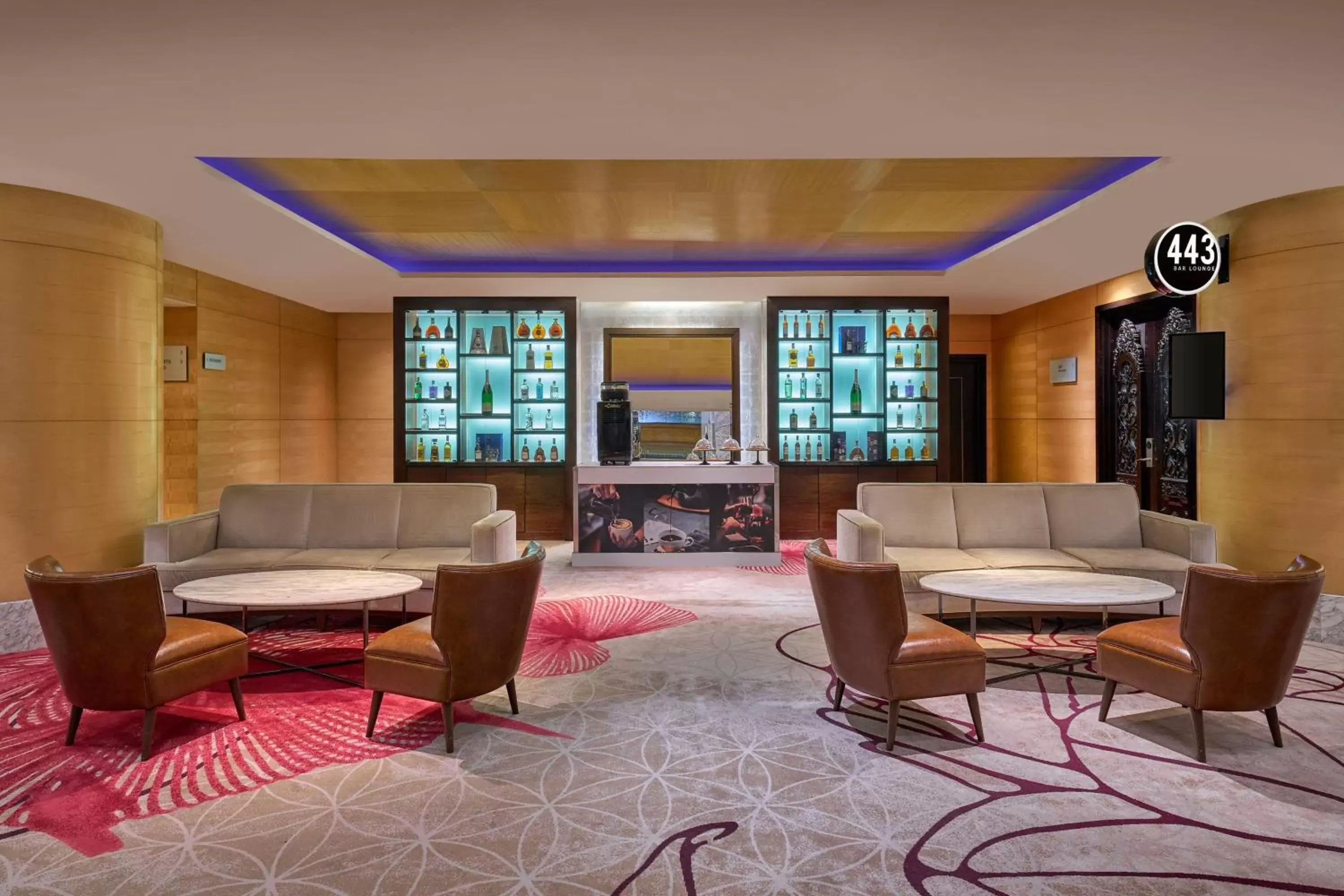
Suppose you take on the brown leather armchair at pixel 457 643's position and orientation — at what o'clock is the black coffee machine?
The black coffee machine is roughly at 2 o'clock from the brown leather armchair.

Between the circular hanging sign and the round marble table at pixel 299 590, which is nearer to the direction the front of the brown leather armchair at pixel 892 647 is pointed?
the circular hanging sign

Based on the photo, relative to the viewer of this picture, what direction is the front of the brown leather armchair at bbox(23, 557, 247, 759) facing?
facing away from the viewer and to the right of the viewer

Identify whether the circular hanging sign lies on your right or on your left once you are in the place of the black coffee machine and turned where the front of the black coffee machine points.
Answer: on your left

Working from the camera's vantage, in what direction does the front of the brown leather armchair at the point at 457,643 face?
facing away from the viewer and to the left of the viewer

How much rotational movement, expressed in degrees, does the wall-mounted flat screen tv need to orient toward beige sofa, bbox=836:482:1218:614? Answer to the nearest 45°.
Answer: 0° — it already faces it

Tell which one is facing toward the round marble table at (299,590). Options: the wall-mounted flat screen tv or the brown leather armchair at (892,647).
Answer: the wall-mounted flat screen tv

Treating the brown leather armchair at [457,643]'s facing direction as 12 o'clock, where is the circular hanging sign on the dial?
The circular hanging sign is roughly at 4 o'clock from the brown leather armchair.

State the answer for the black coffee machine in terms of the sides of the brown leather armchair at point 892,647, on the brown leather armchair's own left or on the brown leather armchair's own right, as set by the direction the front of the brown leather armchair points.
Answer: on the brown leather armchair's own left
